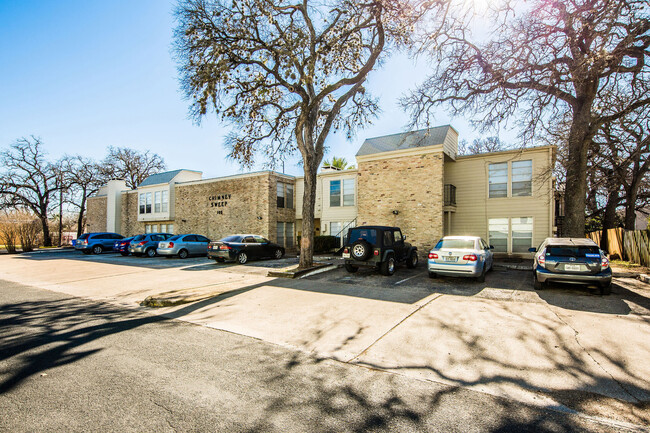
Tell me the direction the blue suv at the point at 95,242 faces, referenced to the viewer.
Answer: facing away from the viewer and to the right of the viewer

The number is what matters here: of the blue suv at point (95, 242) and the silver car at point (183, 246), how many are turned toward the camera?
0

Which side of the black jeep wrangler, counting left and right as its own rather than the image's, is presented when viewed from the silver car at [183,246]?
left

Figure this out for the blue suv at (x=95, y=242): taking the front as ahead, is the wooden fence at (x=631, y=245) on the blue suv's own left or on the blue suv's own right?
on the blue suv's own right

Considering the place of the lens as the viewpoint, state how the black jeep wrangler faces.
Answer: facing away from the viewer and to the right of the viewer

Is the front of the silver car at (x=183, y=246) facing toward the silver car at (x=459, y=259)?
no

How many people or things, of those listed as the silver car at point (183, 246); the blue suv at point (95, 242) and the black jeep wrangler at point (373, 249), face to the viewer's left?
0

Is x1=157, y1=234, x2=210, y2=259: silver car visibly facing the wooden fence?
no

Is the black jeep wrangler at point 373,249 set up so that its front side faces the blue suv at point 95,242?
no

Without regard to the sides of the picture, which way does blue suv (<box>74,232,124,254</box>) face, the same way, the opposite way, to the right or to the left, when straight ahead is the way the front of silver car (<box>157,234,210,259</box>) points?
the same way

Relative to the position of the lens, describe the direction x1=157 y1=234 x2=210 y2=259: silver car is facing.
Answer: facing away from the viewer and to the right of the viewer
